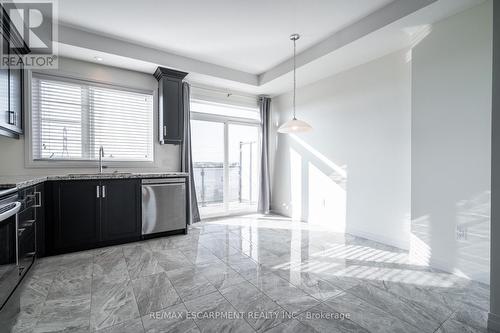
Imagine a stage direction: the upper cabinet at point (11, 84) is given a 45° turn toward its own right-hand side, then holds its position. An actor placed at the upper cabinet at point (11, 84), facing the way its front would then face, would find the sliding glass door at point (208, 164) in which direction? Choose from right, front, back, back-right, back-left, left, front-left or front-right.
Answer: front-left

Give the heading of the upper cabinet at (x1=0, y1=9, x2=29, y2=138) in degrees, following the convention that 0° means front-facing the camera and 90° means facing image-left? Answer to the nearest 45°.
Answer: approximately 270°

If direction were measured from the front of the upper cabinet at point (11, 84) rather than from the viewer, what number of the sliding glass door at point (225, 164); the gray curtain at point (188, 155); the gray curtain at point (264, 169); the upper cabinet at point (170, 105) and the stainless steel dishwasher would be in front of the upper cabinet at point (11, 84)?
5

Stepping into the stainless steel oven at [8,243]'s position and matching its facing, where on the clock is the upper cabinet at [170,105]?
The upper cabinet is roughly at 11 o'clock from the stainless steel oven.

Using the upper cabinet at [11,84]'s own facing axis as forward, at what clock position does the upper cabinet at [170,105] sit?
the upper cabinet at [170,105] is roughly at 12 o'clock from the upper cabinet at [11,84].

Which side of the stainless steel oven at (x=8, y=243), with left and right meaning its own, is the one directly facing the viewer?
right

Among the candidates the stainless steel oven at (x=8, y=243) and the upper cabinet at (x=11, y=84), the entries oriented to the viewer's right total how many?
2
